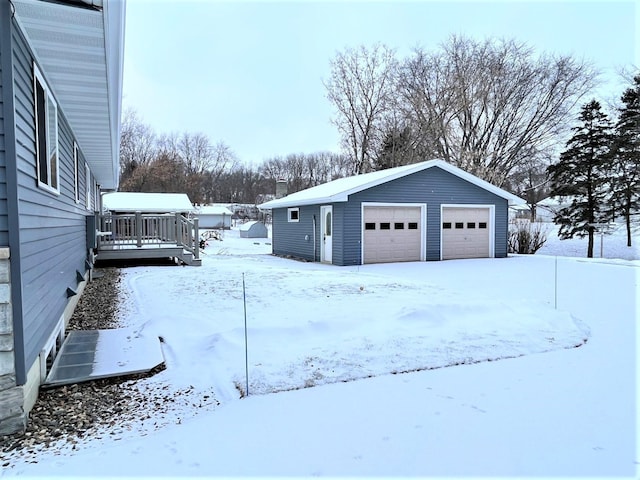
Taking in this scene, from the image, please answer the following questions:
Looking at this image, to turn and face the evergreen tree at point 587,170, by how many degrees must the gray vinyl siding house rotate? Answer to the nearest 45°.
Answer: approximately 90° to its left

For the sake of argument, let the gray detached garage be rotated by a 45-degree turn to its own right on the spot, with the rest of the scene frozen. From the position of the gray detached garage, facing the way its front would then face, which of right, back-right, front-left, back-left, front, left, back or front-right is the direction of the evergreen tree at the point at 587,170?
back-left

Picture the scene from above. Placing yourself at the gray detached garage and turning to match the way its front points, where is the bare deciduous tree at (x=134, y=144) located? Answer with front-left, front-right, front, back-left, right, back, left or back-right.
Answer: back

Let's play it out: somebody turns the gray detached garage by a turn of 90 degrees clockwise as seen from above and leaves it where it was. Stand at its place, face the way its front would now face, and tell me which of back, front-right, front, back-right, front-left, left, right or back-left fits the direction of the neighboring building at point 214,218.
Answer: right

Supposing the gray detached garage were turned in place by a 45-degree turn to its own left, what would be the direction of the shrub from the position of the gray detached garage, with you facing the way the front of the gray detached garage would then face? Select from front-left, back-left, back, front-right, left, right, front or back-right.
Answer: front-left

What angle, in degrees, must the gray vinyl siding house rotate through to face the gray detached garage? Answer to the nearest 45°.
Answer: approximately 135° to its left

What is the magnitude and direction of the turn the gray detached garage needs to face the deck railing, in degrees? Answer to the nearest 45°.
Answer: approximately 135° to its right

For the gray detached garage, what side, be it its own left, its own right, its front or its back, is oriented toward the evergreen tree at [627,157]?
left

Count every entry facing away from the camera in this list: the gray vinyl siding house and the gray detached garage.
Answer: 0

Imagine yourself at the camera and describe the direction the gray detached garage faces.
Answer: facing the viewer and to the right of the viewer
